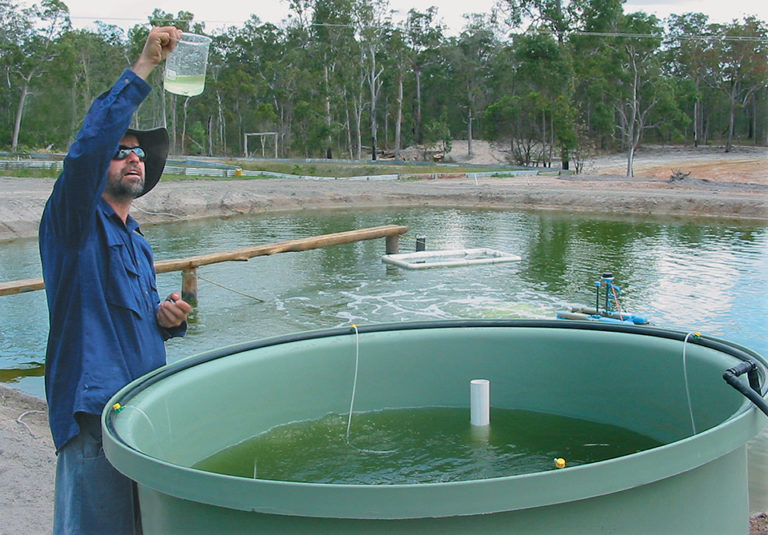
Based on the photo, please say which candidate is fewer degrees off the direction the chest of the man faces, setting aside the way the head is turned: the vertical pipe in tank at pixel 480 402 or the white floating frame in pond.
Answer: the vertical pipe in tank

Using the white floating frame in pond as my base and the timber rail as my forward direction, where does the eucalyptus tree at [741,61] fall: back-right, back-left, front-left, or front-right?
back-right

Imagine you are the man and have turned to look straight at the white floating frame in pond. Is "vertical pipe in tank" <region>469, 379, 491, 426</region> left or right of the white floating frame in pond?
right

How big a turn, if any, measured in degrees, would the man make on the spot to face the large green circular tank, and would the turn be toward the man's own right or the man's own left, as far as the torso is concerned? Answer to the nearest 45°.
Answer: approximately 45° to the man's own left

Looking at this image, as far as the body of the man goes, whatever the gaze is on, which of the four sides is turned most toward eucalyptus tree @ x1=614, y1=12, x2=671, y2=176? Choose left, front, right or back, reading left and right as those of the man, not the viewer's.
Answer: left

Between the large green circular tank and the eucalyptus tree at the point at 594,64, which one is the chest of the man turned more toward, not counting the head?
the large green circular tank

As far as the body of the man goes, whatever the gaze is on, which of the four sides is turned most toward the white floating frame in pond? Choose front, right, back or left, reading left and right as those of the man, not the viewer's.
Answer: left

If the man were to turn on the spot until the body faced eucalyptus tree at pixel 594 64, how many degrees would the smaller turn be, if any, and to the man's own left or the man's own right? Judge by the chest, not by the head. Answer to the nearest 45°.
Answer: approximately 90° to the man's own left

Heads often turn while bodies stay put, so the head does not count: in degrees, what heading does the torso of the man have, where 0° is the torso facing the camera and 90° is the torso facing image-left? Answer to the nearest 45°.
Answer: approximately 315°

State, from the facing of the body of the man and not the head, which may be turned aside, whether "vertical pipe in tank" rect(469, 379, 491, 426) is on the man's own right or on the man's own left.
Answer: on the man's own left

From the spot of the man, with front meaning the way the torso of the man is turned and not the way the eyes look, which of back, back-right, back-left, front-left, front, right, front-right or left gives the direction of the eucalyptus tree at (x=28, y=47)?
back-left
